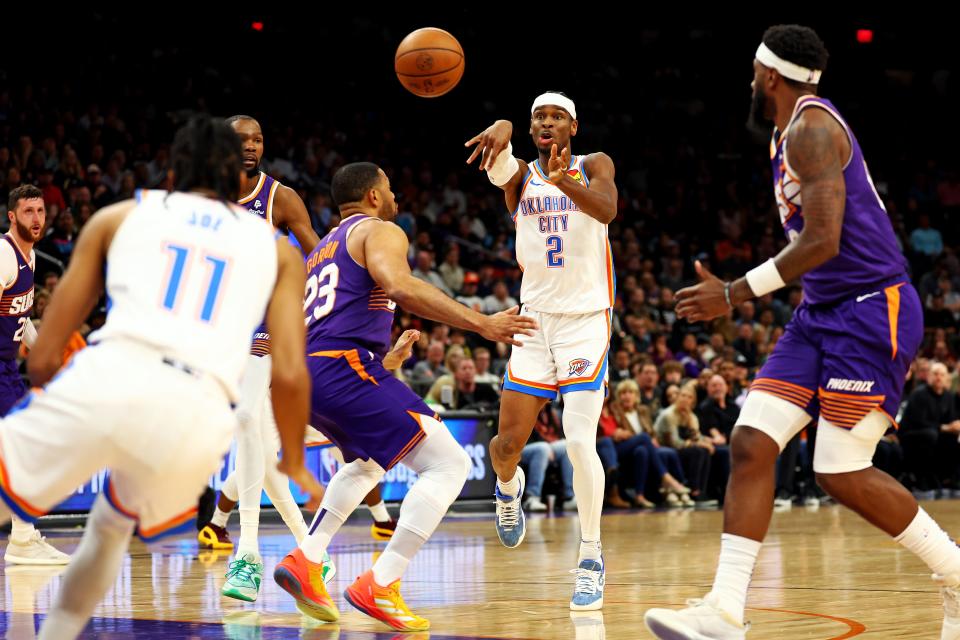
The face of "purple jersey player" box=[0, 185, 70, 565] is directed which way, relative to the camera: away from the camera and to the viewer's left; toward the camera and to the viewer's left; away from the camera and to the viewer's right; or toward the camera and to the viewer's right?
toward the camera and to the viewer's right

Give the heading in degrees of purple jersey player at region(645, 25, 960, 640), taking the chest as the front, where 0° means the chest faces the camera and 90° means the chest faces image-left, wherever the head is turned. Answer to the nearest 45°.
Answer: approximately 90°

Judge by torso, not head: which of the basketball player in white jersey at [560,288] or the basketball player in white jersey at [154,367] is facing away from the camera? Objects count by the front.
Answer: the basketball player in white jersey at [154,367]

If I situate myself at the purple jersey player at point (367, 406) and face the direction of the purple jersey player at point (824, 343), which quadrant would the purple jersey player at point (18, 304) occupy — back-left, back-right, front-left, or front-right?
back-left

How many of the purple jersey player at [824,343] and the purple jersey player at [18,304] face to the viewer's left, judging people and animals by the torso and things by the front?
1

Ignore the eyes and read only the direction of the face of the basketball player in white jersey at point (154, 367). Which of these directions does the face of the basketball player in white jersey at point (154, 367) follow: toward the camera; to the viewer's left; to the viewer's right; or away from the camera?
away from the camera

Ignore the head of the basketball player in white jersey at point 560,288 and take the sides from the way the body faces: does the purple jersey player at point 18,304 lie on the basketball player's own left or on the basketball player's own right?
on the basketball player's own right

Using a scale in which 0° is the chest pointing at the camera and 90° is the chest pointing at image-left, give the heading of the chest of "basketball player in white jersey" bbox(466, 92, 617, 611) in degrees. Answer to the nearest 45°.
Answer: approximately 0°

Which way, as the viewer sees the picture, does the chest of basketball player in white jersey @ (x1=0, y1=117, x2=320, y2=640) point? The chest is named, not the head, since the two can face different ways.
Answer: away from the camera

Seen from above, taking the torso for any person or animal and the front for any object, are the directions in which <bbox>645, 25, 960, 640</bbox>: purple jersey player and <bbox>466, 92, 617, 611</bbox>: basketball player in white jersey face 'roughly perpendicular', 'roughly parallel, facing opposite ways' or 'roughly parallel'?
roughly perpendicular

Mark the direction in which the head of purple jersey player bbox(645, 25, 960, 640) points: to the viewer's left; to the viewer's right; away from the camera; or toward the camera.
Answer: to the viewer's left
